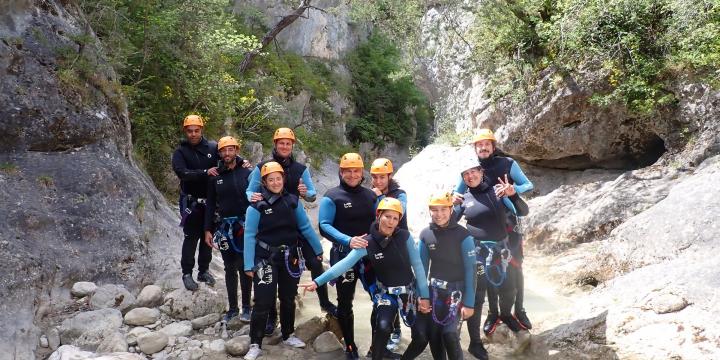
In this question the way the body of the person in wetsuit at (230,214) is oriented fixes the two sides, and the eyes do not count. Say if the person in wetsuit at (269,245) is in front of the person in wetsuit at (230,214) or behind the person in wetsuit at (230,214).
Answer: in front

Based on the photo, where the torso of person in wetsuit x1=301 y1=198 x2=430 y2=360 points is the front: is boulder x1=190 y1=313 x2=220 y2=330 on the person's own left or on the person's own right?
on the person's own right

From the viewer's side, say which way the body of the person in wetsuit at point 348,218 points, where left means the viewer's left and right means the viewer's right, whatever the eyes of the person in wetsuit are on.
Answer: facing the viewer

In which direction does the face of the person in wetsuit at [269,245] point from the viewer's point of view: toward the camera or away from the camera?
toward the camera

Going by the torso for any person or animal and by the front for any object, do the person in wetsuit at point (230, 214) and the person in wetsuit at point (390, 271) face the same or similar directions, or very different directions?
same or similar directions

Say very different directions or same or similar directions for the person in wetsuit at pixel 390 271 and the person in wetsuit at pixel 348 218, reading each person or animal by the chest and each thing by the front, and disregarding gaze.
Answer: same or similar directions

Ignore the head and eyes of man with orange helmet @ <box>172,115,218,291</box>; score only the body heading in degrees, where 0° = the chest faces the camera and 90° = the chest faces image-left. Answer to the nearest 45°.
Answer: approximately 315°

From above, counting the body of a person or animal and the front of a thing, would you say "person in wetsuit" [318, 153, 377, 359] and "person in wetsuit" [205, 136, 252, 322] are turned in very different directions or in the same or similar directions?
same or similar directions

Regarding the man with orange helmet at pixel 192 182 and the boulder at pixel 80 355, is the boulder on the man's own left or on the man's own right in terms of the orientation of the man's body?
on the man's own right

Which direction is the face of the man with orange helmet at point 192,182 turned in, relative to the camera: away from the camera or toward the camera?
toward the camera

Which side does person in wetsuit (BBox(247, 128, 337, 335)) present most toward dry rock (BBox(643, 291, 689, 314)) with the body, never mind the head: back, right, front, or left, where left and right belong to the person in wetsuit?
left

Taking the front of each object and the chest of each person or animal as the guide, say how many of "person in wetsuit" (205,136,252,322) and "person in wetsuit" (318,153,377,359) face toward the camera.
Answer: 2

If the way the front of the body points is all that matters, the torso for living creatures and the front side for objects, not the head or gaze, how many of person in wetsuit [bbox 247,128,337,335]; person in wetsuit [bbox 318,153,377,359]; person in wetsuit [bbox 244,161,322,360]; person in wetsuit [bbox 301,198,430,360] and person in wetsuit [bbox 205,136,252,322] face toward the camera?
5

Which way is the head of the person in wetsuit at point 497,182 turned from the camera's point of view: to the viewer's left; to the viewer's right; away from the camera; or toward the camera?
toward the camera

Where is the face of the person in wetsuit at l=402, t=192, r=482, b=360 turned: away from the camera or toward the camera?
toward the camera

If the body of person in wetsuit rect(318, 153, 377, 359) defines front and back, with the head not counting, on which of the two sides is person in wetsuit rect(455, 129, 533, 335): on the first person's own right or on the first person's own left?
on the first person's own left

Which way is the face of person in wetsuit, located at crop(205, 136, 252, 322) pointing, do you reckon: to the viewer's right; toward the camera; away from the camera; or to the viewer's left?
toward the camera

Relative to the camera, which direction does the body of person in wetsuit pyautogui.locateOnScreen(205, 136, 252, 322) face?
toward the camera

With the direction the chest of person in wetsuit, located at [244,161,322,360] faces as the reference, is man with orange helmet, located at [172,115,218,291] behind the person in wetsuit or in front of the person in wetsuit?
behind
